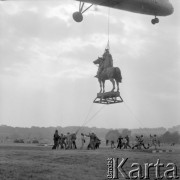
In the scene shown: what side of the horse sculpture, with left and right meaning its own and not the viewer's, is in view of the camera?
left
